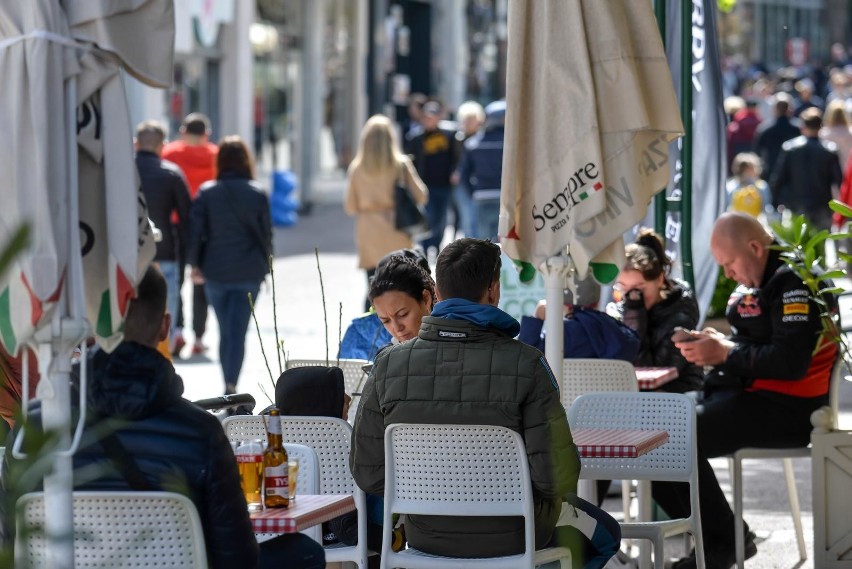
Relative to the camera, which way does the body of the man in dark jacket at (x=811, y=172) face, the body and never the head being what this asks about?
away from the camera

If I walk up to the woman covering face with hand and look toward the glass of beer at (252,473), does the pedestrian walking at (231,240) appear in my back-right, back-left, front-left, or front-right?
back-right

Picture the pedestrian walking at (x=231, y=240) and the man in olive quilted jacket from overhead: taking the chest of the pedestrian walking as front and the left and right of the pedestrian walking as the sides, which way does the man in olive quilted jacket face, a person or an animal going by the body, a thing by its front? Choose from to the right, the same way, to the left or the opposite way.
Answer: the same way

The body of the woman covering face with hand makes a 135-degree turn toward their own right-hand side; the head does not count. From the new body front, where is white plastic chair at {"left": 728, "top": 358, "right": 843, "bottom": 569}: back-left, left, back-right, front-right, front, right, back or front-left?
back-right

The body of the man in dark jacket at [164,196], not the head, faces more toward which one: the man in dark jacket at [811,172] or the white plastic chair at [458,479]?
the man in dark jacket

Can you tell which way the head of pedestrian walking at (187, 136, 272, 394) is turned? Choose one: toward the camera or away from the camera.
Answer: away from the camera

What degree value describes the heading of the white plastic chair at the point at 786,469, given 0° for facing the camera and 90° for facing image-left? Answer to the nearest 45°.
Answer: approximately 90°

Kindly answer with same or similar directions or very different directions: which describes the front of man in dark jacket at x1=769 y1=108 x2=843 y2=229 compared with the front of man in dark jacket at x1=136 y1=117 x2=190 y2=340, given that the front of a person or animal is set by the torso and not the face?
same or similar directions

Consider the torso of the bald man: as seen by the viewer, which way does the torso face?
to the viewer's left

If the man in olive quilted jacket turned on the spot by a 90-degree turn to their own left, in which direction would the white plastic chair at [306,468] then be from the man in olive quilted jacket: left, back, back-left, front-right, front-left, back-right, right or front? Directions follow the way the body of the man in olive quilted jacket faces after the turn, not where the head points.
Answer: front

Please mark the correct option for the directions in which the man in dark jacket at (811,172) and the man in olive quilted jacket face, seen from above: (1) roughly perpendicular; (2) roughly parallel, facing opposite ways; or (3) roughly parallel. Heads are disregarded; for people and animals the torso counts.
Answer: roughly parallel

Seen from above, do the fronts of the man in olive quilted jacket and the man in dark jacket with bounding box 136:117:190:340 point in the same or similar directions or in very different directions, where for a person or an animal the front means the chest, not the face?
same or similar directions

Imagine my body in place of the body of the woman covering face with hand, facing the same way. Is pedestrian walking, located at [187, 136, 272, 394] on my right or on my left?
on my right

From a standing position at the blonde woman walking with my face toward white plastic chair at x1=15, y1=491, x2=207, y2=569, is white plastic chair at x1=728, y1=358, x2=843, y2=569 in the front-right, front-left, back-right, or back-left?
front-left

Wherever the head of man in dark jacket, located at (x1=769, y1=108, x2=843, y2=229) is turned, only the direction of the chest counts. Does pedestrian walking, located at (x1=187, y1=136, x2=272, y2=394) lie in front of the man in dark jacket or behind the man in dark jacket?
behind

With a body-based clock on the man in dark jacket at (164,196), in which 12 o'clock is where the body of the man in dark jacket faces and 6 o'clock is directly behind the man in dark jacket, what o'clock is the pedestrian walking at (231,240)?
The pedestrian walking is roughly at 5 o'clock from the man in dark jacket.

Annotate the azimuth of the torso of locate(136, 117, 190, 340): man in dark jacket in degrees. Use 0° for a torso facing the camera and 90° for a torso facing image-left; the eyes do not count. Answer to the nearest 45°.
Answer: approximately 180°

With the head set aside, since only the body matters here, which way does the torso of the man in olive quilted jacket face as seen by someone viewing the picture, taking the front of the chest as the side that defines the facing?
away from the camera

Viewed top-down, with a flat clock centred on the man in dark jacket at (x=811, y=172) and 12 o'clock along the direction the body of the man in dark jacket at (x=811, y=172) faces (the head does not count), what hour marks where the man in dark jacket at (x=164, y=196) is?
the man in dark jacket at (x=164, y=196) is roughly at 7 o'clock from the man in dark jacket at (x=811, y=172).

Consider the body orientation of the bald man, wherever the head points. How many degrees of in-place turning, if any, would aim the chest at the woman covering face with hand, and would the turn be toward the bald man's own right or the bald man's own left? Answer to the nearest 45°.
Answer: approximately 45° to the bald man's own right
